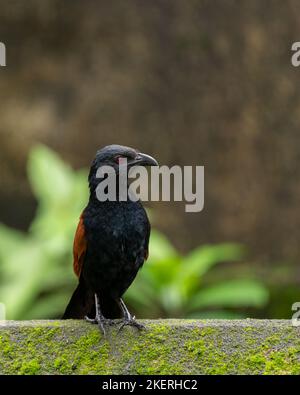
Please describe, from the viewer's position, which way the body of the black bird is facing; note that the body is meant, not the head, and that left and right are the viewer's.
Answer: facing the viewer and to the right of the viewer
